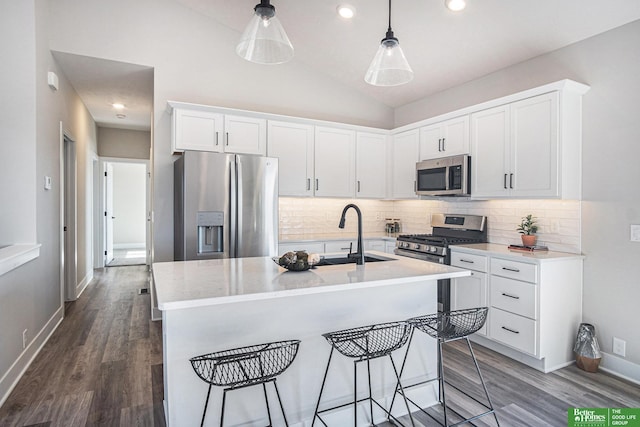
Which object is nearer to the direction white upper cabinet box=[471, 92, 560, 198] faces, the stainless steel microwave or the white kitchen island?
the white kitchen island

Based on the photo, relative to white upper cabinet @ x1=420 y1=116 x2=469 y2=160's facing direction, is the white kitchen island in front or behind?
in front

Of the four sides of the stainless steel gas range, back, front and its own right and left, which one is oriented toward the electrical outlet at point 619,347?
left

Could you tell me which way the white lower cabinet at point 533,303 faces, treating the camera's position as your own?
facing the viewer and to the left of the viewer
